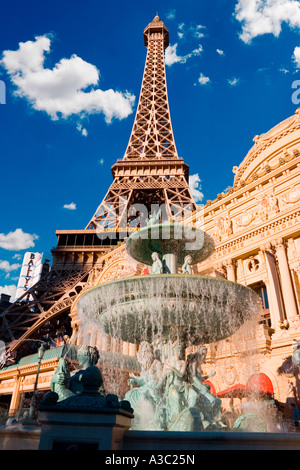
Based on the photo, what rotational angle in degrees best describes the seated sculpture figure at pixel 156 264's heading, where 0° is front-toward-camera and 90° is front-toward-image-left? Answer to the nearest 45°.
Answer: approximately 45°

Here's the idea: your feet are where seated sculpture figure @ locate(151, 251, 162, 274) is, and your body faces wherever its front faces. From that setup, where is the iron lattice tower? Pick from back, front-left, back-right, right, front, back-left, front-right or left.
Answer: back-right
